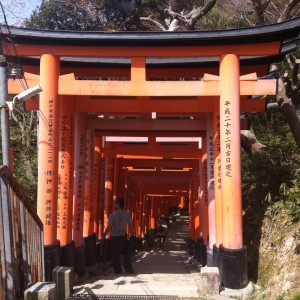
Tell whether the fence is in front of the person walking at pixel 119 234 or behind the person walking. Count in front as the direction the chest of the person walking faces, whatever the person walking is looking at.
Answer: behind

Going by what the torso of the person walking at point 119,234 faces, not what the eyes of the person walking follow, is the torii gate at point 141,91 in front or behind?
behind

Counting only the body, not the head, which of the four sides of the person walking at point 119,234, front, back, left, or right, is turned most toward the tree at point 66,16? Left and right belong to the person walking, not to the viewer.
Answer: front

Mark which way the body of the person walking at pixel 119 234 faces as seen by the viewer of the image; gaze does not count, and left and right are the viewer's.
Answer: facing away from the viewer
